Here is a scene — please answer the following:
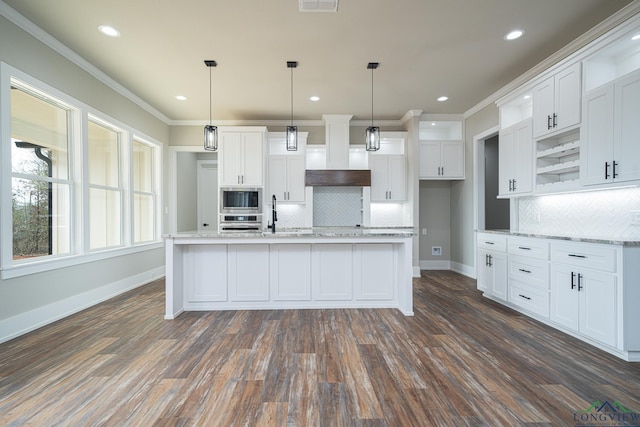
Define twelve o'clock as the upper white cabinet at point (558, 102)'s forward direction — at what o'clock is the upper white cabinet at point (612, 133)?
the upper white cabinet at point (612, 133) is roughly at 9 o'clock from the upper white cabinet at point (558, 102).

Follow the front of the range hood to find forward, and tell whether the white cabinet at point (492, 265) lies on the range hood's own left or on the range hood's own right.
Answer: on the range hood's own left

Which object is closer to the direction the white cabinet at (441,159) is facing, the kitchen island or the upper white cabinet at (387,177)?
the kitchen island

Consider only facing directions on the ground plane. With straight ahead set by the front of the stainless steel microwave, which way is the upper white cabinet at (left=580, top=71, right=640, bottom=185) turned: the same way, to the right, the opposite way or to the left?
to the right

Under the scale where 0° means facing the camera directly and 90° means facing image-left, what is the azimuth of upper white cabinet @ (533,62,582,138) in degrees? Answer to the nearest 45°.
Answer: approximately 45°

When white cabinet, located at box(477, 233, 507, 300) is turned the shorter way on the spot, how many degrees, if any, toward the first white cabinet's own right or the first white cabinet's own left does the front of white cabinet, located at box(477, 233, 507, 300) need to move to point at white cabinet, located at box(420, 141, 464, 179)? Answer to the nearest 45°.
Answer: approximately 90° to the first white cabinet's own right

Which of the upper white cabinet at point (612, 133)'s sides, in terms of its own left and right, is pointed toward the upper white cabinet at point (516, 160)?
right

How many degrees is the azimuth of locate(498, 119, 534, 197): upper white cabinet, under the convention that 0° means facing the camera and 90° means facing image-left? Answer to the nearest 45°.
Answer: approximately 45°
